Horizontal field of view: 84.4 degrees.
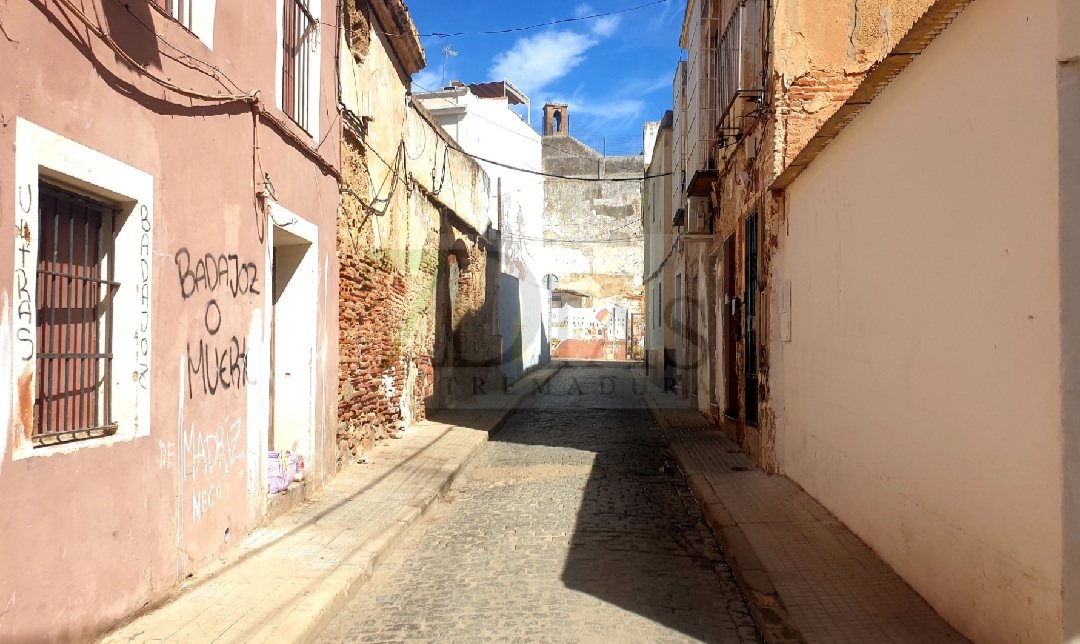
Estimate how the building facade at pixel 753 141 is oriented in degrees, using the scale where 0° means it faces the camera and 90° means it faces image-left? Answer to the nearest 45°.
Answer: approximately 90°

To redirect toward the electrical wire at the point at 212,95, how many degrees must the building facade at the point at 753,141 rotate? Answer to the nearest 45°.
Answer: approximately 45° to its left

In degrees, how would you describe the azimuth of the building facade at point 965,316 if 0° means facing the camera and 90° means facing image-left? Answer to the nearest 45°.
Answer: approximately 90°

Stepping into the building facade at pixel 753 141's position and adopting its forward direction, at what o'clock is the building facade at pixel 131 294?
the building facade at pixel 131 294 is roughly at 10 o'clock from the building facade at pixel 753 141.

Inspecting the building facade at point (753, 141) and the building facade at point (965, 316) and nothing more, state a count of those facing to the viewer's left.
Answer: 2

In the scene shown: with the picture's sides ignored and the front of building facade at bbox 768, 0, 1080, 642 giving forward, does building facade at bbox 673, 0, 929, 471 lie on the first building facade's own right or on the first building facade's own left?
on the first building facade's own right

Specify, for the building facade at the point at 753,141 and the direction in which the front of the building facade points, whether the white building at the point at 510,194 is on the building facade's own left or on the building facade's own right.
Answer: on the building facade's own right

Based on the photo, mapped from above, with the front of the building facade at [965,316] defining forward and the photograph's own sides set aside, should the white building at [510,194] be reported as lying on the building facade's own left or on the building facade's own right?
on the building facade's own right

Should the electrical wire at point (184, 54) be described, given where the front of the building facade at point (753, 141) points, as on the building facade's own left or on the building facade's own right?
on the building facade's own left
